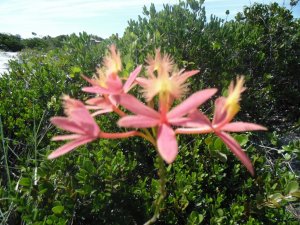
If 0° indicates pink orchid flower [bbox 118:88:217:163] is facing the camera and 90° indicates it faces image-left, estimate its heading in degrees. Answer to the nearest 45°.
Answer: approximately 0°
